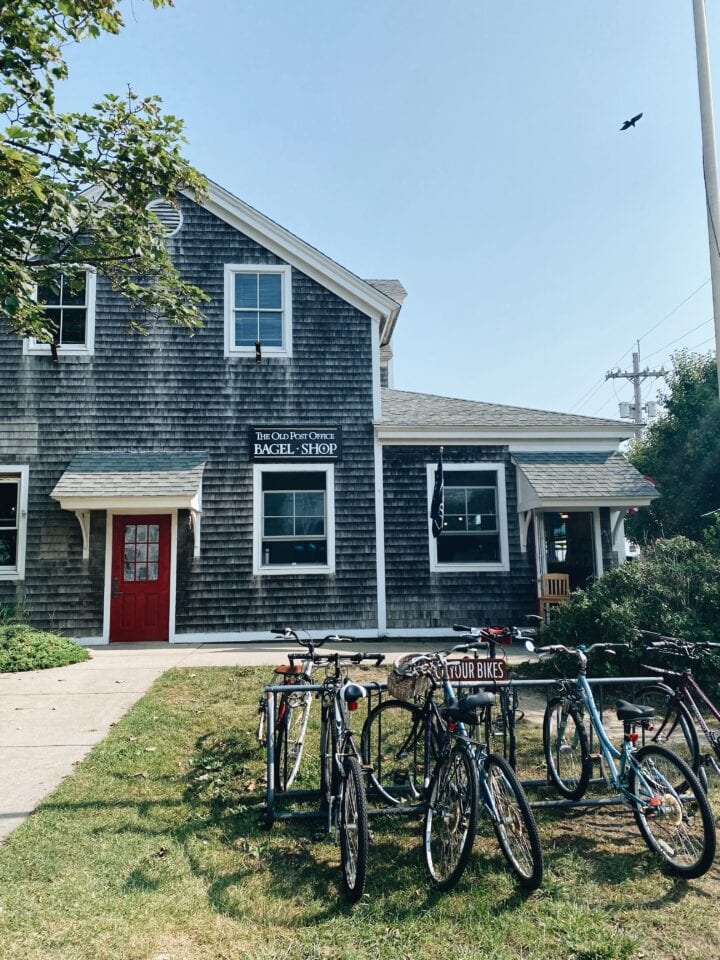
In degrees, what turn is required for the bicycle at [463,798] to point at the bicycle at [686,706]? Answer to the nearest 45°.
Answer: approximately 90° to its right

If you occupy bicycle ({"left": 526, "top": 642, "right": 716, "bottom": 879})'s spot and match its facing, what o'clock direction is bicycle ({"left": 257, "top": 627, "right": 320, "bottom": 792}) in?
bicycle ({"left": 257, "top": 627, "right": 320, "bottom": 792}) is roughly at 11 o'clock from bicycle ({"left": 526, "top": 642, "right": 716, "bottom": 879}).

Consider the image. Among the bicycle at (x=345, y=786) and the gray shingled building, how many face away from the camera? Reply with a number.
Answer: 1

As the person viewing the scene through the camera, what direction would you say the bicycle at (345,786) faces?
facing away from the viewer

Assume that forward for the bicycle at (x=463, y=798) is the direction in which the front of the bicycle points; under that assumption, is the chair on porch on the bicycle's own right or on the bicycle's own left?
on the bicycle's own right

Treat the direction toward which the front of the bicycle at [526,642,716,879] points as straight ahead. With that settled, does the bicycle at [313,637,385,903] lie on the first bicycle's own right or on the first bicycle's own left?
on the first bicycle's own left

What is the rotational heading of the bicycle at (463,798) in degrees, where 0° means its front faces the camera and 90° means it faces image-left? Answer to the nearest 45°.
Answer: approximately 135°

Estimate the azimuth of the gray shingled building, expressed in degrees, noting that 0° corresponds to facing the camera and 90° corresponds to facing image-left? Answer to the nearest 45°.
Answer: approximately 0°
